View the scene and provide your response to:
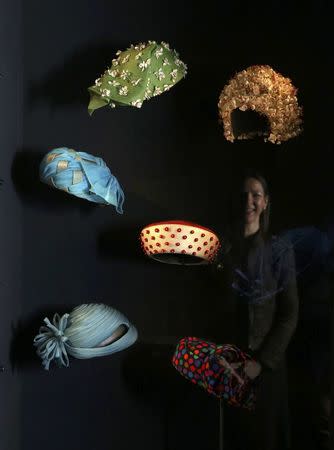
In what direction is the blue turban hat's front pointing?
to the viewer's left

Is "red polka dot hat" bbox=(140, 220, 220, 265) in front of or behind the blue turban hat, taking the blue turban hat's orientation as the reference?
behind

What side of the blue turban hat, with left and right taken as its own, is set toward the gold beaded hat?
back

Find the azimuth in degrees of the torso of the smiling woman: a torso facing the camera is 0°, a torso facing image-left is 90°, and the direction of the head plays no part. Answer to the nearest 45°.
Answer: approximately 45°
